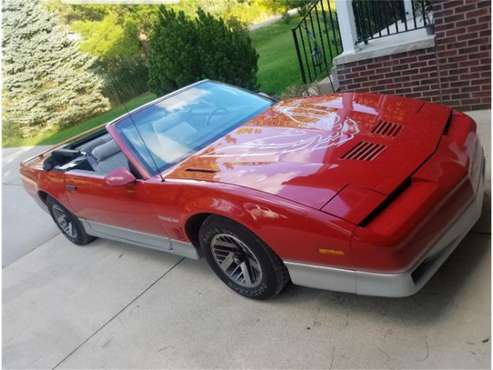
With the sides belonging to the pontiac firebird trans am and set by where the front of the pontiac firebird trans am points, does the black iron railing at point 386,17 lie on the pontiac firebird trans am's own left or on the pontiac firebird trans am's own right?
on the pontiac firebird trans am's own left

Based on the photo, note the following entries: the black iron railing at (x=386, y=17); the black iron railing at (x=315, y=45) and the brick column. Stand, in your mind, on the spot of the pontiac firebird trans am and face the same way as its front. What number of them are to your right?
0

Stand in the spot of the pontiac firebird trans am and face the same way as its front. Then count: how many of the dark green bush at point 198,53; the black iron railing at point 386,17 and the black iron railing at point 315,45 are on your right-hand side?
0

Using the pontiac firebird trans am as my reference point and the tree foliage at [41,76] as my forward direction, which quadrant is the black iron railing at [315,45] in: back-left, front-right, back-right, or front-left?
front-right

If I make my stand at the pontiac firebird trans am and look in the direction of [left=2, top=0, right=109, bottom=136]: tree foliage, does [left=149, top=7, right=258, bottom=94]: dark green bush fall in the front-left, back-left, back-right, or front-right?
front-right

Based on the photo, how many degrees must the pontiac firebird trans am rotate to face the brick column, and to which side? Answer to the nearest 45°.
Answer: approximately 90° to its left

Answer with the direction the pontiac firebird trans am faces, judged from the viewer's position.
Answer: facing the viewer and to the right of the viewer

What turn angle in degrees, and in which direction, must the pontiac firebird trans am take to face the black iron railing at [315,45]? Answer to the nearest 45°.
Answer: approximately 135° to its left

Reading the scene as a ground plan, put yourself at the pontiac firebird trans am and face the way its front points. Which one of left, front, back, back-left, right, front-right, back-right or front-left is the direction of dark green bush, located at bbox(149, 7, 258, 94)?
back-left

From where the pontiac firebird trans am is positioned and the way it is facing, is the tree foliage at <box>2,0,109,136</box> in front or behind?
behind

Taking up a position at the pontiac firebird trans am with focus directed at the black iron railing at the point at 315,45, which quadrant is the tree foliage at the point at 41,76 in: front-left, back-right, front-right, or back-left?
front-left
